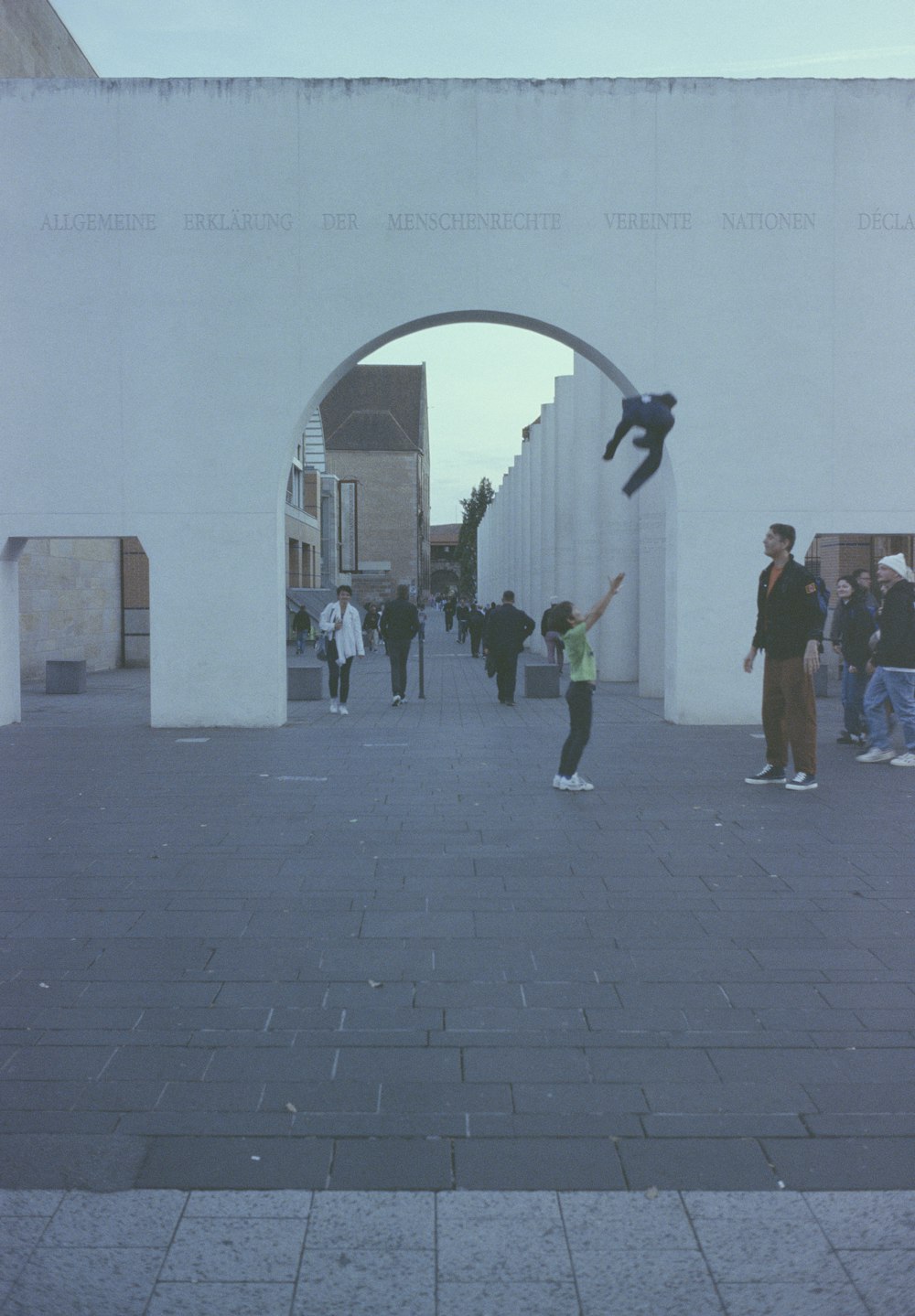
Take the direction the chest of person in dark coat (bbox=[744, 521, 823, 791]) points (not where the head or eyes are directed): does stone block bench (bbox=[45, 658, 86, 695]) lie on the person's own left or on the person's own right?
on the person's own right

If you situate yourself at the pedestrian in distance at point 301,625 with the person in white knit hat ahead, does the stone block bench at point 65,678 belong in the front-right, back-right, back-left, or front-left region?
front-right

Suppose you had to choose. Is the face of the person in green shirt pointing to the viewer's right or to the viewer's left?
to the viewer's right

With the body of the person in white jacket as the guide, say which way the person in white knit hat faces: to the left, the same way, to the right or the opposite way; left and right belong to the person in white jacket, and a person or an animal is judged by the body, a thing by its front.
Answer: to the right

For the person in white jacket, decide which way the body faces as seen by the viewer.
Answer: toward the camera

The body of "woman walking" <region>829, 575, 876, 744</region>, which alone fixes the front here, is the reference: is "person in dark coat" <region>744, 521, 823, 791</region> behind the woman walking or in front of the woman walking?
in front

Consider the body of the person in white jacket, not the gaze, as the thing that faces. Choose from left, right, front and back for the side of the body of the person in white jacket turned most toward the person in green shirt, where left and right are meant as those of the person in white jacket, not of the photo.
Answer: front

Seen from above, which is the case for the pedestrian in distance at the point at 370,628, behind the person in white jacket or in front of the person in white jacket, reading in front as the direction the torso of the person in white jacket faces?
behind

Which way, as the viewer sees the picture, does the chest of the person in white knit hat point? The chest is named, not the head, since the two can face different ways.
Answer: to the viewer's left

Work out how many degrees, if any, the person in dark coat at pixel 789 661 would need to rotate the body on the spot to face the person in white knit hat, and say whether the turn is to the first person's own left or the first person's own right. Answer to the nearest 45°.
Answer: approximately 180°

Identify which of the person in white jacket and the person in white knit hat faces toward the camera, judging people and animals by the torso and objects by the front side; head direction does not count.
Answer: the person in white jacket

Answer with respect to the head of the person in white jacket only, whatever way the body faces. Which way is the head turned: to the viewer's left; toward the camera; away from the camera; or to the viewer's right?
toward the camera

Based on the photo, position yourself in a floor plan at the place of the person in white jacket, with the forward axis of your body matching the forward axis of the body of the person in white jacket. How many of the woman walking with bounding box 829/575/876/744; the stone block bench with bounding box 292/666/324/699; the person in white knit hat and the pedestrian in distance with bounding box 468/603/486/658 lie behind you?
2

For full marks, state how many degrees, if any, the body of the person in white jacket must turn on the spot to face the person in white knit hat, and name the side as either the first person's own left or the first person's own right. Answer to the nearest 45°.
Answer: approximately 45° to the first person's own left

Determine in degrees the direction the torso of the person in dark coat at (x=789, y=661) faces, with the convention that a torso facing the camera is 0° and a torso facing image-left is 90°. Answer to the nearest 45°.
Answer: approximately 45°

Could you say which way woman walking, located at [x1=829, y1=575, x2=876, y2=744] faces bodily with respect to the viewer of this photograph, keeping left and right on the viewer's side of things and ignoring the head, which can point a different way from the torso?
facing the viewer and to the left of the viewer

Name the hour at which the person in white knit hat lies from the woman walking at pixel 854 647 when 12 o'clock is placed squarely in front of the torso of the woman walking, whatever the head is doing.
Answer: The person in white knit hat is roughly at 10 o'clock from the woman walking.
